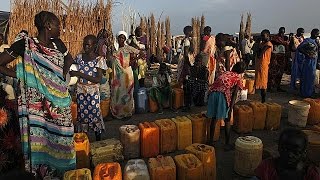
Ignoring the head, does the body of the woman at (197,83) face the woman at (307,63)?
no

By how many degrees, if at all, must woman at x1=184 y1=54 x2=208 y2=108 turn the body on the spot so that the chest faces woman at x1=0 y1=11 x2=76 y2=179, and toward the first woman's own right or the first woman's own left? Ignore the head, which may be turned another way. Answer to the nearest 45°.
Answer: approximately 45° to the first woman's own left

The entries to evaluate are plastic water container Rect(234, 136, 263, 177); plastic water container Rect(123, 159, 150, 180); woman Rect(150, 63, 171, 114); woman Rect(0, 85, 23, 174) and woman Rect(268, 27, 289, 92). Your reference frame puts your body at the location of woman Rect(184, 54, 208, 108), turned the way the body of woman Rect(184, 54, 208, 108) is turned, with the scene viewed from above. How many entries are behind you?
1

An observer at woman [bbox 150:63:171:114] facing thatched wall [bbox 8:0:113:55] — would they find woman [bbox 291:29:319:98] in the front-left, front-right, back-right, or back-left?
back-right

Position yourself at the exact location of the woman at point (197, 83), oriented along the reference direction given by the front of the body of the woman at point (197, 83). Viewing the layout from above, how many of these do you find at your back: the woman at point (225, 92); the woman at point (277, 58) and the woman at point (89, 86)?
1

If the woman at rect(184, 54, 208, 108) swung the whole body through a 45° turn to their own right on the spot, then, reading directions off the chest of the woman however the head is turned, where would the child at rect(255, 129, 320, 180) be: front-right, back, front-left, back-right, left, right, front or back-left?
left

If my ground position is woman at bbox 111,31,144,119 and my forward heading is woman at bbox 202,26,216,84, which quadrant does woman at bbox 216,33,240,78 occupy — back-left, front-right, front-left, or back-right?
front-right

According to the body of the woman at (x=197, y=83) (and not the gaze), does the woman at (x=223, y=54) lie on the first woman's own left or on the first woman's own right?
on the first woman's own left

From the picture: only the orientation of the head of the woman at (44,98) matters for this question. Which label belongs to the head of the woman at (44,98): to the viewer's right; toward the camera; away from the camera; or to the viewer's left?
to the viewer's right

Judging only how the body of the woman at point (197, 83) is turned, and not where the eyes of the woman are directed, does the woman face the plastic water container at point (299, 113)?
no

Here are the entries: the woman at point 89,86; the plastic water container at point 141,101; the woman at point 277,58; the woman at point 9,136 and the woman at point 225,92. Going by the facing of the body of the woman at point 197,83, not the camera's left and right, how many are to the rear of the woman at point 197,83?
1

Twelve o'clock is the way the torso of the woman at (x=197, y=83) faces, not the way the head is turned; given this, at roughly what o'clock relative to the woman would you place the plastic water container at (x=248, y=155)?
The plastic water container is roughly at 10 o'clock from the woman.

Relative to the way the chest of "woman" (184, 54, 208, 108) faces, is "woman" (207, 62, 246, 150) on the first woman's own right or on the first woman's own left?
on the first woman's own left

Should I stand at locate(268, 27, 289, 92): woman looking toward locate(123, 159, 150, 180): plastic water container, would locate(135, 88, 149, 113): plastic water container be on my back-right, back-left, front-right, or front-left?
front-right

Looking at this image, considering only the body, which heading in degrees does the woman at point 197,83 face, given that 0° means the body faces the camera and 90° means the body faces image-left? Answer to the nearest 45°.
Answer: approximately 45°

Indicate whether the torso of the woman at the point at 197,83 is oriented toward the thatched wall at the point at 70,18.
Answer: no

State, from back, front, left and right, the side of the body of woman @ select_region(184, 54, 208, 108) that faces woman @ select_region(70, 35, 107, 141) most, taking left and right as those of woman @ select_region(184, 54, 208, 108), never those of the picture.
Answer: front
